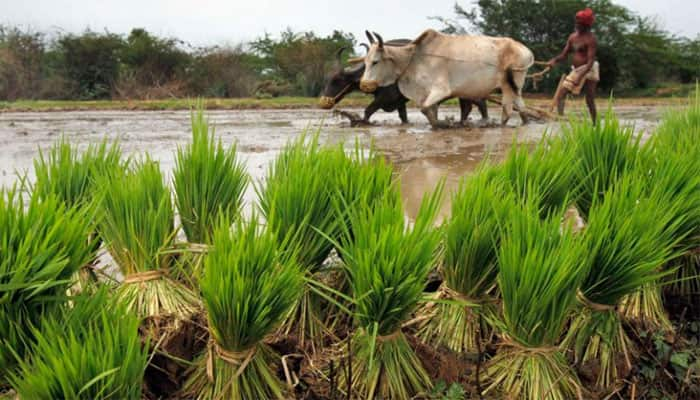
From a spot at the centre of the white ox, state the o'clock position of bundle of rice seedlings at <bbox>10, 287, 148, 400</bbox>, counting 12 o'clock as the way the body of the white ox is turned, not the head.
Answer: The bundle of rice seedlings is roughly at 9 o'clock from the white ox.

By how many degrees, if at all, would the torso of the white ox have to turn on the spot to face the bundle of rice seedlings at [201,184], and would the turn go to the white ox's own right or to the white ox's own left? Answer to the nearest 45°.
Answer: approximately 90° to the white ox's own left

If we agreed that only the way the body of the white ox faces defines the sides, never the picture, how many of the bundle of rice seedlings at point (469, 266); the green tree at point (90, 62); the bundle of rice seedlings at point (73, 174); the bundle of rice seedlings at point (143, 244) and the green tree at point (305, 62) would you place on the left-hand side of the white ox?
3

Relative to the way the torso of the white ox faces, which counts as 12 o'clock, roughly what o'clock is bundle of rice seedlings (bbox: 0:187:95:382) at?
The bundle of rice seedlings is roughly at 9 o'clock from the white ox.

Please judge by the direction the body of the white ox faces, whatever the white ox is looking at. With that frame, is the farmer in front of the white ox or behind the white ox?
behind

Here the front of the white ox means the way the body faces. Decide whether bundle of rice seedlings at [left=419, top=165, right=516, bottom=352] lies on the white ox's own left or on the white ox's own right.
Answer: on the white ox's own left

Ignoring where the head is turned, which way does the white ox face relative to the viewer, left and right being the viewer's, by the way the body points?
facing to the left of the viewer

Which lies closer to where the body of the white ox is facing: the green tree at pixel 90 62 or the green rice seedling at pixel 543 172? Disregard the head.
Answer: the green tree

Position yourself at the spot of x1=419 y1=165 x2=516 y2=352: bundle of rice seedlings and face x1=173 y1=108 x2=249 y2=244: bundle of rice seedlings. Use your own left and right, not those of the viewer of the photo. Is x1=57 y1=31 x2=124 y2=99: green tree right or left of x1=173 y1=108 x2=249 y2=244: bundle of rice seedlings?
right

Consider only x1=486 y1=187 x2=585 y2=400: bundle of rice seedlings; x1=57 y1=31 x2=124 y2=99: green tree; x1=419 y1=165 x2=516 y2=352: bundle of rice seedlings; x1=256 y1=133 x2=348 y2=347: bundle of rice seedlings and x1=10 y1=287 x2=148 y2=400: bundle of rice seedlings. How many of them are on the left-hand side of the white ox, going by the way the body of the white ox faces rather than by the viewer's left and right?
4

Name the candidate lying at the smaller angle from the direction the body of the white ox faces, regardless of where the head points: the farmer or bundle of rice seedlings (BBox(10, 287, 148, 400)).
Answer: the bundle of rice seedlings

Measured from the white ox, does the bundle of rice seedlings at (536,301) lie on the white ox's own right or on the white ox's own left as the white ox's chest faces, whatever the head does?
on the white ox's own left

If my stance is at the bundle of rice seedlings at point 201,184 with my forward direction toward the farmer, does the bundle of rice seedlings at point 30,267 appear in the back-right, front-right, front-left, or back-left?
back-right

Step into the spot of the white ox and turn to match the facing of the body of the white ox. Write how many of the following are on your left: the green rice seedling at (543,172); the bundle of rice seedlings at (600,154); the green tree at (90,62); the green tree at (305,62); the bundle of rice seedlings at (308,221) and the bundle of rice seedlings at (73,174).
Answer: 4

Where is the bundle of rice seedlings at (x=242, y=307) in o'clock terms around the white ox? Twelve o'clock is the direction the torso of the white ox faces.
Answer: The bundle of rice seedlings is roughly at 9 o'clock from the white ox.

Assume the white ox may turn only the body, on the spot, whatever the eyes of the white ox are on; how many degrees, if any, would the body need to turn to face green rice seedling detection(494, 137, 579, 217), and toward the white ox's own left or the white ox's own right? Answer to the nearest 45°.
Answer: approximately 90° to the white ox's own left

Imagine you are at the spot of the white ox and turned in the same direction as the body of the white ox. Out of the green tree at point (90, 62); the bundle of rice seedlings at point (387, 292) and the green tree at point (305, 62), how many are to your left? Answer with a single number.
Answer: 1
